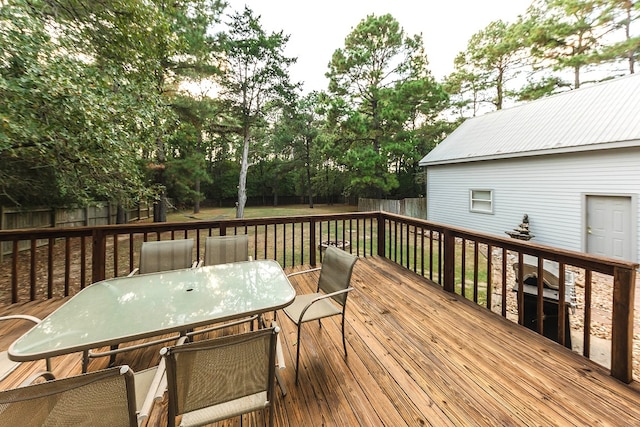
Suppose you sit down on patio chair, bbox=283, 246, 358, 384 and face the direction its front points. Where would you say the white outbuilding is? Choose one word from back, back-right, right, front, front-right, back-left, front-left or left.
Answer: back

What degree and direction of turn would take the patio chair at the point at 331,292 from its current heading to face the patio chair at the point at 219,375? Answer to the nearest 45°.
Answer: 0° — it already faces it

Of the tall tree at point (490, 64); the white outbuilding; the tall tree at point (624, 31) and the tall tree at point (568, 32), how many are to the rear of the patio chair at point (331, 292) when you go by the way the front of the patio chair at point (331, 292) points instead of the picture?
4

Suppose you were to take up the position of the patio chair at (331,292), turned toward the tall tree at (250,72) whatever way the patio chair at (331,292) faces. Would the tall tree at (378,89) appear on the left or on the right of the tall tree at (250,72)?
right

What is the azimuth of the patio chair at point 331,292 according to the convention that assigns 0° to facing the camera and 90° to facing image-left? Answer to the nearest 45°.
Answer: approximately 45°

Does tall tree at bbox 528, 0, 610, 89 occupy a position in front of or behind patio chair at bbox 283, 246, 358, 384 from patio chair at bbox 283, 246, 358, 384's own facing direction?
behind

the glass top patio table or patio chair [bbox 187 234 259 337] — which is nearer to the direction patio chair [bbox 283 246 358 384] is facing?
the glass top patio table

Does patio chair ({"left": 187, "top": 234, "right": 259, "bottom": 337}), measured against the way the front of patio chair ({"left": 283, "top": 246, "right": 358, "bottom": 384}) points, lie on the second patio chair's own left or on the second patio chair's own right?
on the second patio chair's own right

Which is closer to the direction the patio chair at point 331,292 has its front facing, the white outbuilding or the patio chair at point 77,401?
the patio chair

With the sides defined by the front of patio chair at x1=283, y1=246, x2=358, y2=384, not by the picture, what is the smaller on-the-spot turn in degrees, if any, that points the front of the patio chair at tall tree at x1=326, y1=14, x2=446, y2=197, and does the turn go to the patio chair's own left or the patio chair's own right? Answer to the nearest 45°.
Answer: approximately 135° to the patio chair's own right

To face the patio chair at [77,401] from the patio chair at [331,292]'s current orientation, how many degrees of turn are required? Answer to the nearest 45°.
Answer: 0° — it already faces it

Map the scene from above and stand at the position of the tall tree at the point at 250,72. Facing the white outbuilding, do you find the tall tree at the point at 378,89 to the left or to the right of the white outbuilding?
left
